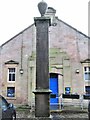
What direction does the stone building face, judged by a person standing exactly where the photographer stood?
facing the viewer

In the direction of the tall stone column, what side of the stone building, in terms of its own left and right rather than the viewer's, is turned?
front
